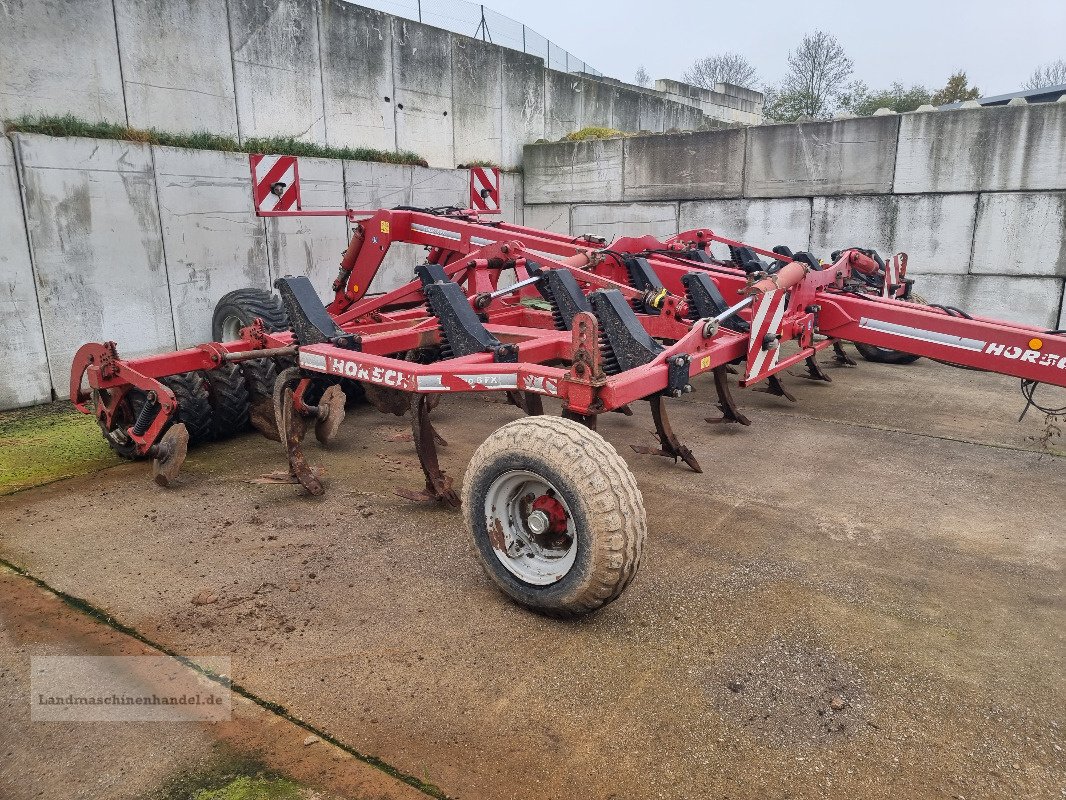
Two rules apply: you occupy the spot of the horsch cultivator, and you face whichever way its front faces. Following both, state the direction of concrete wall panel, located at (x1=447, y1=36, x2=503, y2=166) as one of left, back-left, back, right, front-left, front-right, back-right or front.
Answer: back-left

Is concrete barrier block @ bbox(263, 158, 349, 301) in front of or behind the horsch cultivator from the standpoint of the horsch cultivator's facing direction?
behind

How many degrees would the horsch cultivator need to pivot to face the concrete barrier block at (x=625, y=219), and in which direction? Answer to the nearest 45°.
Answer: approximately 135° to its left

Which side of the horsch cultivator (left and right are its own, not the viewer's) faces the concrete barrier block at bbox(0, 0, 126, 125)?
back

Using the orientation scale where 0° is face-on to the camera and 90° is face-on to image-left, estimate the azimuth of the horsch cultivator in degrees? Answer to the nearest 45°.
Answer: approximately 315°

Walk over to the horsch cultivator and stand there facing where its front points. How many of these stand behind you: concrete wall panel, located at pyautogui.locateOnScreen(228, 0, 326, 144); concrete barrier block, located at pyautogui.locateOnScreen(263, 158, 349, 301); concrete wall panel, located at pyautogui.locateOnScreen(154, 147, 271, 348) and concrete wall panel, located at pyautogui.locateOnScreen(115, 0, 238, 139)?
4

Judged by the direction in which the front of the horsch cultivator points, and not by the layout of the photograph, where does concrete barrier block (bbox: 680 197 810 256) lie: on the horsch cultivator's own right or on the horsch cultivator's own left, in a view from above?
on the horsch cultivator's own left

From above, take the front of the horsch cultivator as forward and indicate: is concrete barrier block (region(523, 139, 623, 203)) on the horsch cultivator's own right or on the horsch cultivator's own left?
on the horsch cultivator's own left

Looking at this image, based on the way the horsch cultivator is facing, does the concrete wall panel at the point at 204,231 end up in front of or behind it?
behind

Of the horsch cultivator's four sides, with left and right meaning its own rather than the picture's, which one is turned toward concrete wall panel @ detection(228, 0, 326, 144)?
back

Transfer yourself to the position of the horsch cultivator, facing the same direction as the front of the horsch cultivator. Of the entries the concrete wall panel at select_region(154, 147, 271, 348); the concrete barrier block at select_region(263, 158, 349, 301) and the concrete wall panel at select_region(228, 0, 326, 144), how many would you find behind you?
3
